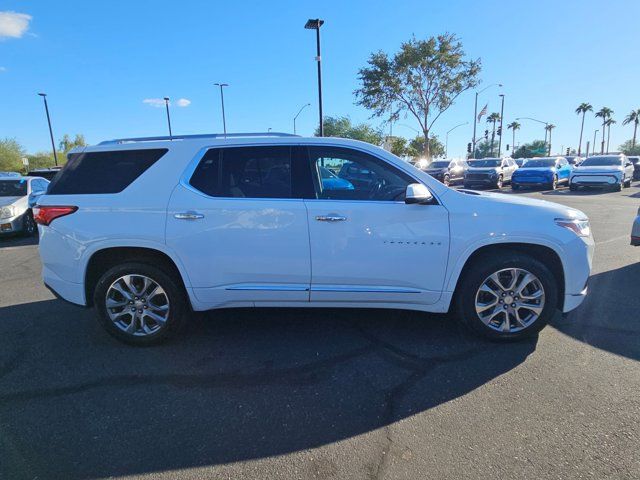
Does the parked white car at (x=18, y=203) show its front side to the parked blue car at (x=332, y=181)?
no

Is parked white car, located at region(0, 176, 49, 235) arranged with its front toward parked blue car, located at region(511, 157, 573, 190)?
no

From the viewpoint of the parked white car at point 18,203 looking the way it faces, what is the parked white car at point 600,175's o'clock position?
the parked white car at point 600,175 is roughly at 8 o'clock from the parked white car at point 18,203.

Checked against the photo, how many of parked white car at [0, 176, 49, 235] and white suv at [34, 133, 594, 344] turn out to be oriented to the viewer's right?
1

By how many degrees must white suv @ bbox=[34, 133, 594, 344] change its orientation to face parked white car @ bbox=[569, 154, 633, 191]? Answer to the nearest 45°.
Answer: approximately 45° to its left

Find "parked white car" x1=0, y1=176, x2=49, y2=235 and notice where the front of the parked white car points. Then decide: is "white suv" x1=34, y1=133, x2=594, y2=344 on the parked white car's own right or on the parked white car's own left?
on the parked white car's own left

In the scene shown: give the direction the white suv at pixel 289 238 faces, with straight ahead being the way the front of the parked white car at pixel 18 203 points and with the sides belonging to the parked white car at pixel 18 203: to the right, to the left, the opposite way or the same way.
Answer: to the left

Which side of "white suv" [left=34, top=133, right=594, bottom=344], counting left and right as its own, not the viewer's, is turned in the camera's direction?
right

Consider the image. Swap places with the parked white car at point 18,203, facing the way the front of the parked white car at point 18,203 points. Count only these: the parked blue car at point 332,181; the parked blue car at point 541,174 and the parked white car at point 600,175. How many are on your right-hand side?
0

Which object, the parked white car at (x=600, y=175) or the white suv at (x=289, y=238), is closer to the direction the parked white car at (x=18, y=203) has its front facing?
the white suv

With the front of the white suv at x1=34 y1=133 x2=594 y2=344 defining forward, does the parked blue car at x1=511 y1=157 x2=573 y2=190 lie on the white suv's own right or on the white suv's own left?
on the white suv's own left

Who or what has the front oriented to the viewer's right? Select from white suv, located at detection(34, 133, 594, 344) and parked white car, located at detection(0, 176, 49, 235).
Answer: the white suv

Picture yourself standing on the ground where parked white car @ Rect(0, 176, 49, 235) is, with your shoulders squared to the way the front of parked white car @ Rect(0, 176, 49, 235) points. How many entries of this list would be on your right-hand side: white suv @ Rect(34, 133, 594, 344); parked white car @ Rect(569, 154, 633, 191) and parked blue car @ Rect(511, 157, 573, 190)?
0

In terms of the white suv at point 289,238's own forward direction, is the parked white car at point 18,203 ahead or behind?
behind

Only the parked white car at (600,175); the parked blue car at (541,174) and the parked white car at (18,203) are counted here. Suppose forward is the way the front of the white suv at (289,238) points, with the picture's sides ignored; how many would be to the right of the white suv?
0
